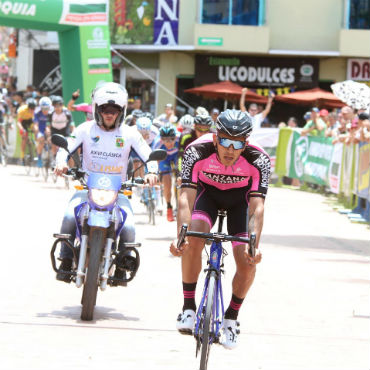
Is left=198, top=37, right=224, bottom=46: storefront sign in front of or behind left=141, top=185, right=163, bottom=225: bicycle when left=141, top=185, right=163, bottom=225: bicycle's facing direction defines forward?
behind

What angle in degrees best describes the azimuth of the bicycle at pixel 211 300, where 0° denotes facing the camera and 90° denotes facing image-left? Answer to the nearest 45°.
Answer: approximately 0°

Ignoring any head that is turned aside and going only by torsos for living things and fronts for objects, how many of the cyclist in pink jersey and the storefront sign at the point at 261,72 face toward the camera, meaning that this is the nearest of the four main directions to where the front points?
2
